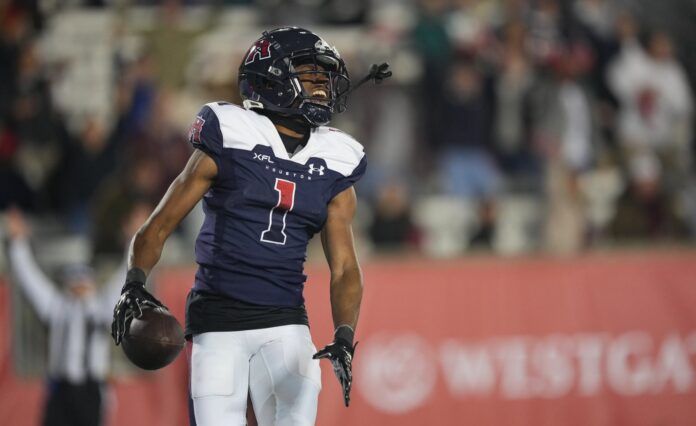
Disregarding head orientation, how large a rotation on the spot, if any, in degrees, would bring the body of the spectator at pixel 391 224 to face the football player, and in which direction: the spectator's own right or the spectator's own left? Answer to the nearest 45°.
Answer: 0° — they already face them

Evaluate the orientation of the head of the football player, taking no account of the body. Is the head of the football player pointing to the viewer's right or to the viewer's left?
to the viewer's right

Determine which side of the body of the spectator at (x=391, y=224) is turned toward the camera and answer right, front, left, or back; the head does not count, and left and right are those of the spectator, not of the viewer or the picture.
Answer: front

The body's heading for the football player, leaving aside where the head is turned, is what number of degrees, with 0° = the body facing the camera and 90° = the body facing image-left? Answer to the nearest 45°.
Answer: approximately 315°

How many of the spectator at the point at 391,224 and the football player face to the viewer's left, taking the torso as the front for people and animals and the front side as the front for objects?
0

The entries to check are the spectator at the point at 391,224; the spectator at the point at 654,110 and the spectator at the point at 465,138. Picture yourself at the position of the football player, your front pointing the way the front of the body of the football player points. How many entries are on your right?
0

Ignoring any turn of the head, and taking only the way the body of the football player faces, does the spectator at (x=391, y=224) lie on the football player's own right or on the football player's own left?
on the football player's own left

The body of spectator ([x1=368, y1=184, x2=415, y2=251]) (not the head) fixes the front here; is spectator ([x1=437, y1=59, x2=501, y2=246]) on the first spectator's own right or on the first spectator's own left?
on the first spectator's own left

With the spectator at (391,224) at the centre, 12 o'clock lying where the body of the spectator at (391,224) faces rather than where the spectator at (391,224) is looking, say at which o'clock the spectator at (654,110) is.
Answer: the spectator at (654,110) is roughly at 8 o'clock from the spectator at (391,224).

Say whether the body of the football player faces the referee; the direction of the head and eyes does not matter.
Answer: no

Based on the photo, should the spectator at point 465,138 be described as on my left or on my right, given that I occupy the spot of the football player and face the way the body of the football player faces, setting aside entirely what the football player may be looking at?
on my left

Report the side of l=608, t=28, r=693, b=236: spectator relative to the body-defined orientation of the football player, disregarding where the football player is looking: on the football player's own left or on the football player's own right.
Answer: on the football player's own left
